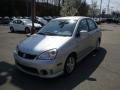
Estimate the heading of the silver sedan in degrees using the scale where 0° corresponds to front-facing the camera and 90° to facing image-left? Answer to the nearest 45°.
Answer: approximately 45°
